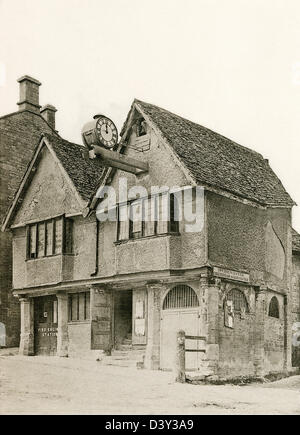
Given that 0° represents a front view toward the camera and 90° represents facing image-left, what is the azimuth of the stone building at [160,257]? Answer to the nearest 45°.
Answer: approximately 45°

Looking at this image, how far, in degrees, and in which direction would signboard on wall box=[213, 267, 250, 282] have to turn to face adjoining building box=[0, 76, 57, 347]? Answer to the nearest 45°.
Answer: approximately 180°

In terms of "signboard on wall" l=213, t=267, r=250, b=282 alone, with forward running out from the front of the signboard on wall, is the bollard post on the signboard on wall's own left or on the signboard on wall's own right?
on the signboard on wall's own right

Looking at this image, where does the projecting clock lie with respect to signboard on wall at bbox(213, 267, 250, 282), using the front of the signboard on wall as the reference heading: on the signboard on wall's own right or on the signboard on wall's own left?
on the signboard on wall's own right

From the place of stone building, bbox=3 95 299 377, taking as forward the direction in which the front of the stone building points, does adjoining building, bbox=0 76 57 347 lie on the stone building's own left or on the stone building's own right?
on the stone building's own right

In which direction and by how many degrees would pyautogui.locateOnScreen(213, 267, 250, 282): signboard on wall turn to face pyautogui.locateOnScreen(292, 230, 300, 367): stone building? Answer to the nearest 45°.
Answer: approximately 135° to its left
